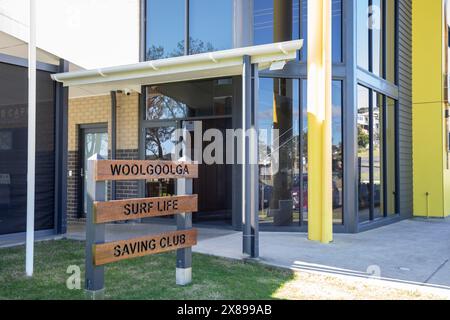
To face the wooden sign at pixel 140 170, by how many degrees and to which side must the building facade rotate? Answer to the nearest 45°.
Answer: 0° — it already faces it

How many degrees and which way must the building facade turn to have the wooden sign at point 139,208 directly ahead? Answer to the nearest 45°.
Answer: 0° — it already faces it

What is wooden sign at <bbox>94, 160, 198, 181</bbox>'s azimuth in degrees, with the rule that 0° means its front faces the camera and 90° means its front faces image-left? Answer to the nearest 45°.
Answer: approximately 315°

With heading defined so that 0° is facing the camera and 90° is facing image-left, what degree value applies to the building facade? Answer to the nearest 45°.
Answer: approximately 0°

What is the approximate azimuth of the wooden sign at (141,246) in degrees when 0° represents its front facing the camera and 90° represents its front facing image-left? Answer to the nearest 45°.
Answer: approximately 315°

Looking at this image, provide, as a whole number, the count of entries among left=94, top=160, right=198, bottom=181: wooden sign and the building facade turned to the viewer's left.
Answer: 0
